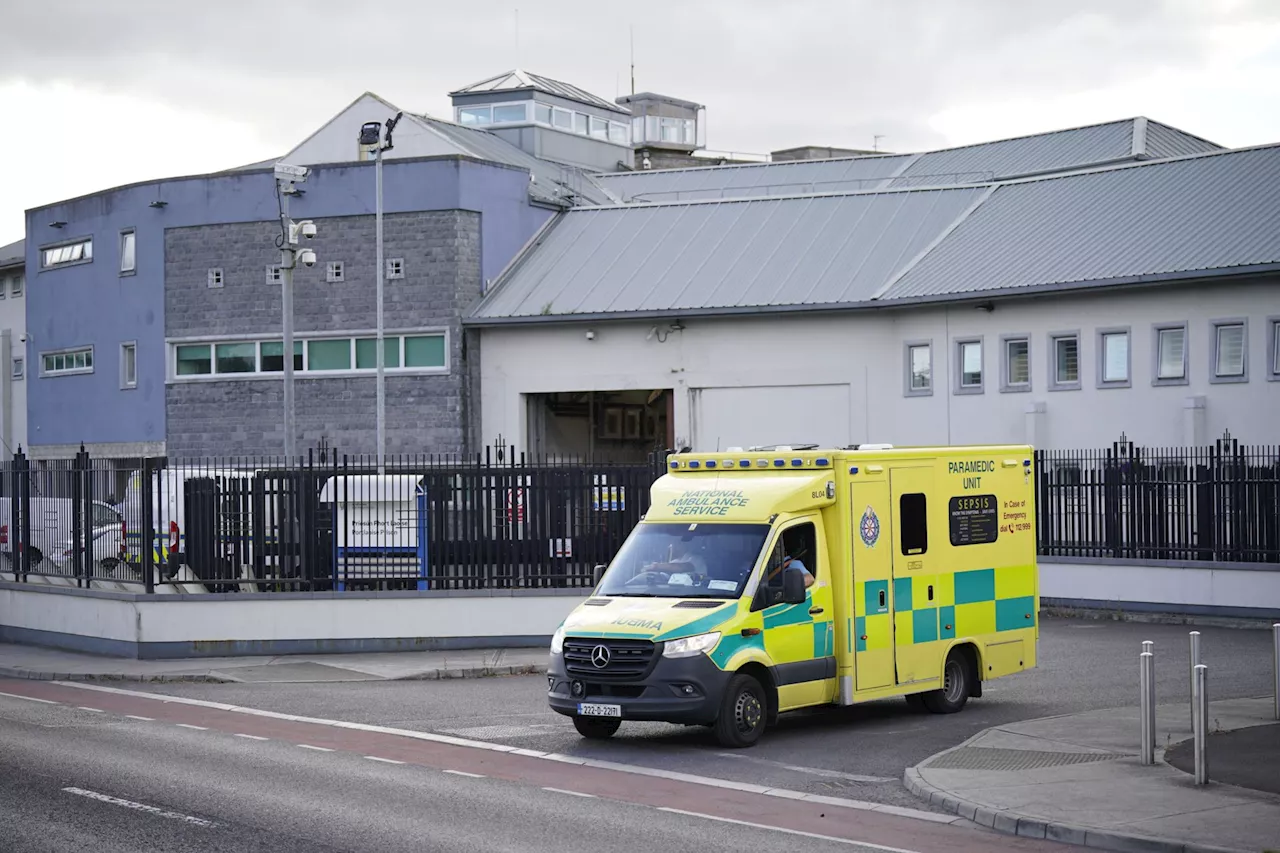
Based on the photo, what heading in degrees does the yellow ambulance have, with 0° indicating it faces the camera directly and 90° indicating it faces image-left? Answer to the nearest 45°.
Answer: approximately 45°

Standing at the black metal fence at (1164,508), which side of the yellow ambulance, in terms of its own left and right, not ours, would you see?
back

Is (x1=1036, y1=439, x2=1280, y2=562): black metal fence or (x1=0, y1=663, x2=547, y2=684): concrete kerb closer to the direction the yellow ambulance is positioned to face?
the concrete kerb

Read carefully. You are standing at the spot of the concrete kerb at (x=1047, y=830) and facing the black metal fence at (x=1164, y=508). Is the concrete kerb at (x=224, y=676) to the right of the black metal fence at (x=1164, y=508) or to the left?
left

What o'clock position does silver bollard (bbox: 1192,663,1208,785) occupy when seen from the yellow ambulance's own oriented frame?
The silver bollard is roughly at 9 o'clock from the yellow ambulance.

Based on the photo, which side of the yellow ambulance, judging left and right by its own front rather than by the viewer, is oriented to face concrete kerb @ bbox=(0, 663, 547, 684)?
right

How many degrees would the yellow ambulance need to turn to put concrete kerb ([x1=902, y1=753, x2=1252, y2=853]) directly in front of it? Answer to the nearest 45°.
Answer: approximately 45° to its left

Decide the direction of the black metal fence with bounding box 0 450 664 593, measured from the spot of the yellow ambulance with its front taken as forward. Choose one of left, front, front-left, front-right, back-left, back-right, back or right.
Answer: right

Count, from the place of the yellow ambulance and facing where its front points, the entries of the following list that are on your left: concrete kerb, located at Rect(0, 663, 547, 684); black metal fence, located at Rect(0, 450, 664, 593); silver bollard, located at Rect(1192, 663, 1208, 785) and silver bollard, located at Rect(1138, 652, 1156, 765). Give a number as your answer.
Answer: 2

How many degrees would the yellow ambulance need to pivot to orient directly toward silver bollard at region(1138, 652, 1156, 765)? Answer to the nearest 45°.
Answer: approximately 90° to its left

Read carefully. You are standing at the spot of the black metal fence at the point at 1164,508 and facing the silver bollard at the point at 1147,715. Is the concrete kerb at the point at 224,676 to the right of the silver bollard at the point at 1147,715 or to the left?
right

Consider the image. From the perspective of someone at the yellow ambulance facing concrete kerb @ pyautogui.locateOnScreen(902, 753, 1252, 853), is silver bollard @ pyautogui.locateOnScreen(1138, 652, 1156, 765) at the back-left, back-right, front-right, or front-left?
front-left

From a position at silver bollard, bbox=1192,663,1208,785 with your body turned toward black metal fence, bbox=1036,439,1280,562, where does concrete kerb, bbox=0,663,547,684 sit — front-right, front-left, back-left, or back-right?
front-left

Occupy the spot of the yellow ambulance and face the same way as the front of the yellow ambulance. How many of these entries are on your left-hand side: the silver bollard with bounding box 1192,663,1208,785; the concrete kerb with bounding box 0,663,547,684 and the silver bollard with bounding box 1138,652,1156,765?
2

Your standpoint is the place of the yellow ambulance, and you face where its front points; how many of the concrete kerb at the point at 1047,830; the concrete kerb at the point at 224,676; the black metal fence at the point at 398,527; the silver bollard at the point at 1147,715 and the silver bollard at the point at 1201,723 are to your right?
2
